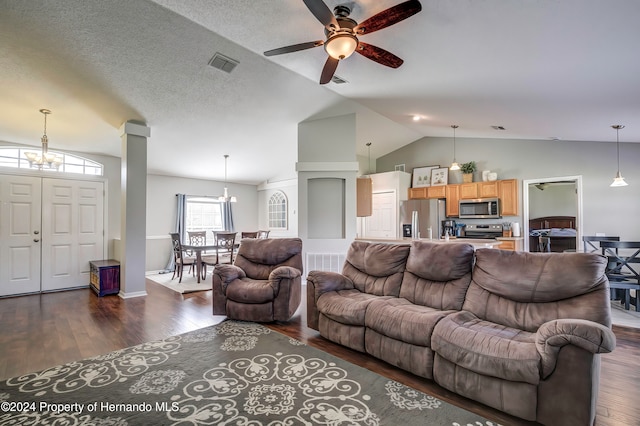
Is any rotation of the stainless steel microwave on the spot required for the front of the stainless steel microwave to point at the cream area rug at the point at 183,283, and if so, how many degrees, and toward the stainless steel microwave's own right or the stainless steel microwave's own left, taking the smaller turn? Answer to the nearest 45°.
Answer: approximately 45° to the stainless steel microwave's own right

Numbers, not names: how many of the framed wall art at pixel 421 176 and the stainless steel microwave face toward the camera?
2

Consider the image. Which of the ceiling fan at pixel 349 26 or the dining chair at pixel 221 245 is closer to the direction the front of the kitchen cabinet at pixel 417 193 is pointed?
the ceiling fan

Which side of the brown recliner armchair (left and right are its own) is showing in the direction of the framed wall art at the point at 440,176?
back

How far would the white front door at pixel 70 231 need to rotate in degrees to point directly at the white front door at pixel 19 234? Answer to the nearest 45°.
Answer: approximately 90° to its right

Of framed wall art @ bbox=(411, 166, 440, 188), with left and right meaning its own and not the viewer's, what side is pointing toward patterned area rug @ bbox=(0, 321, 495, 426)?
front

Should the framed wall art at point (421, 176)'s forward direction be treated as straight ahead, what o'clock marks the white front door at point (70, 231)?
The white front door is roughly at 2 o'clock from the framed wall art.

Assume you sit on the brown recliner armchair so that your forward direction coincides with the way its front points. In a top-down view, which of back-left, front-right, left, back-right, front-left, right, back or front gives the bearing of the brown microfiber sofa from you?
left

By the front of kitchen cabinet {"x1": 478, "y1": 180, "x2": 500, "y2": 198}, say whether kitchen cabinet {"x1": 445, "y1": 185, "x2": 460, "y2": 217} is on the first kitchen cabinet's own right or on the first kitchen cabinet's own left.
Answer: on the first kitchen cabinet's own right

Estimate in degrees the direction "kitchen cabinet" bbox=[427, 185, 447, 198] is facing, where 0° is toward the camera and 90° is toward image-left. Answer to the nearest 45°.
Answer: approximately 0°
